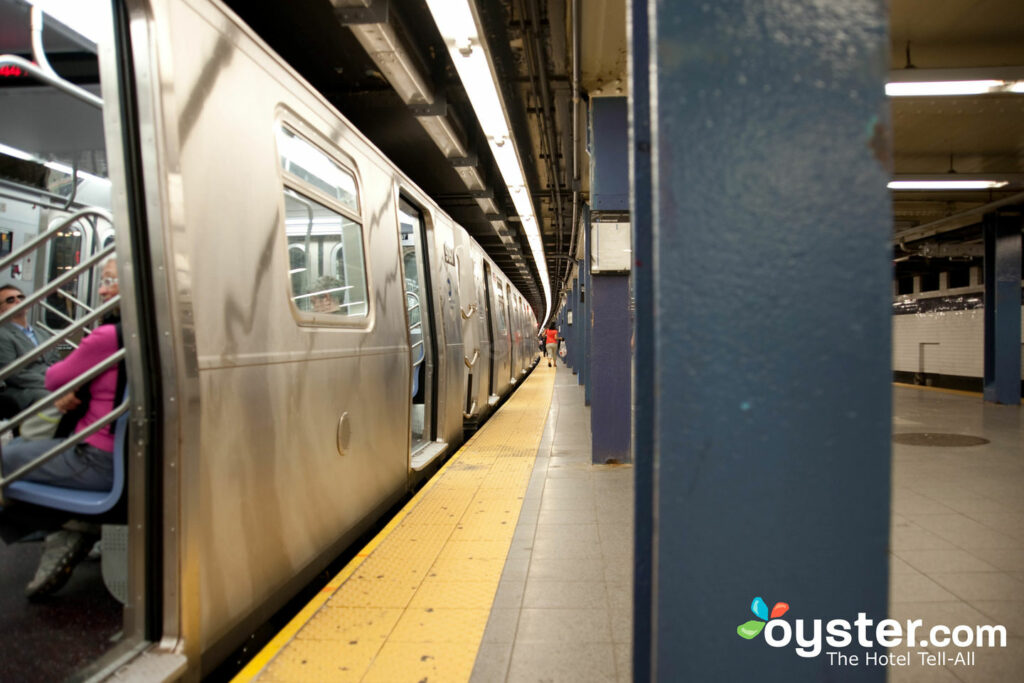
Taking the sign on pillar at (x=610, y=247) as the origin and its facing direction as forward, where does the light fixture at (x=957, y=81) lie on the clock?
The light fixture is roughly at 9 o'clock from the sign on pillar.

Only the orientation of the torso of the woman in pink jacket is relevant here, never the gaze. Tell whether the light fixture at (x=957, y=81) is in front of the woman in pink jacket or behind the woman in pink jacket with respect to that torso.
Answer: behind

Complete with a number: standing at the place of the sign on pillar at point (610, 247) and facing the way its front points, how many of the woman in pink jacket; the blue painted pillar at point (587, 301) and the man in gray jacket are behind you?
1

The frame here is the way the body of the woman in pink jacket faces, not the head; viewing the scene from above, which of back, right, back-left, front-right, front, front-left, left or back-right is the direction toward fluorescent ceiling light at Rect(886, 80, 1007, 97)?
back

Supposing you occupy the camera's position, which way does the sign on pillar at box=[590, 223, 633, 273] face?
facing the viewer

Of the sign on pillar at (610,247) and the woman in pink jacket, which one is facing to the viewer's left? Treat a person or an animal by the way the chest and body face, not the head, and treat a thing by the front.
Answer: the woman in pink jacket

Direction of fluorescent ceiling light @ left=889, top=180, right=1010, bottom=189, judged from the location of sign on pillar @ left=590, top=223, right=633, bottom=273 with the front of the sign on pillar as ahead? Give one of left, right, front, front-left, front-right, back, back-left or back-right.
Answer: back-left

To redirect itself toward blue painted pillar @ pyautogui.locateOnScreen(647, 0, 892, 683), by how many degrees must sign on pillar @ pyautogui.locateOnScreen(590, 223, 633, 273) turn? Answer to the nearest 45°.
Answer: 0° — it already faces it

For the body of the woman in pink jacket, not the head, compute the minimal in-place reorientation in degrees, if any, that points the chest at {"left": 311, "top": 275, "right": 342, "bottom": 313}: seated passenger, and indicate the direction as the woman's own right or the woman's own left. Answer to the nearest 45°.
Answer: approximately 90° to the woman's own right

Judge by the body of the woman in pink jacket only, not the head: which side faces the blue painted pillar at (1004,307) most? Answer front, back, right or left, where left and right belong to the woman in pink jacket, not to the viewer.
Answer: back

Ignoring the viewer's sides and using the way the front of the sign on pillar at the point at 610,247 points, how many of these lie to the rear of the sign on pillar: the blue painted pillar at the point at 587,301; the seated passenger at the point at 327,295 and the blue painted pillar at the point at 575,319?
2

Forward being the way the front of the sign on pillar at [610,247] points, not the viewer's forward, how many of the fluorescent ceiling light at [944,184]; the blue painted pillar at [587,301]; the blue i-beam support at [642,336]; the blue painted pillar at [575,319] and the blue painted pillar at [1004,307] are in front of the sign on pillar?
1

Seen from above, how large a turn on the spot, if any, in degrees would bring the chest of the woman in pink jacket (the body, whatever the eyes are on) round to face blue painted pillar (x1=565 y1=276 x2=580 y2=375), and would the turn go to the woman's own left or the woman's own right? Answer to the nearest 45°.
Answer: approximately 135° to the woman's own right

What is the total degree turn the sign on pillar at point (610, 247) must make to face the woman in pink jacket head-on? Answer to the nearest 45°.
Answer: approximately 45° to its right

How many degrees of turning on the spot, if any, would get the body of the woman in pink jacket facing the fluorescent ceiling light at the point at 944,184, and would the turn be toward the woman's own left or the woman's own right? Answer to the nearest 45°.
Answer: approximately 180°

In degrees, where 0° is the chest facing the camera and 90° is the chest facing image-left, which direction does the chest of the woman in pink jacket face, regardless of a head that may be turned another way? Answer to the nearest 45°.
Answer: approximately 90°
